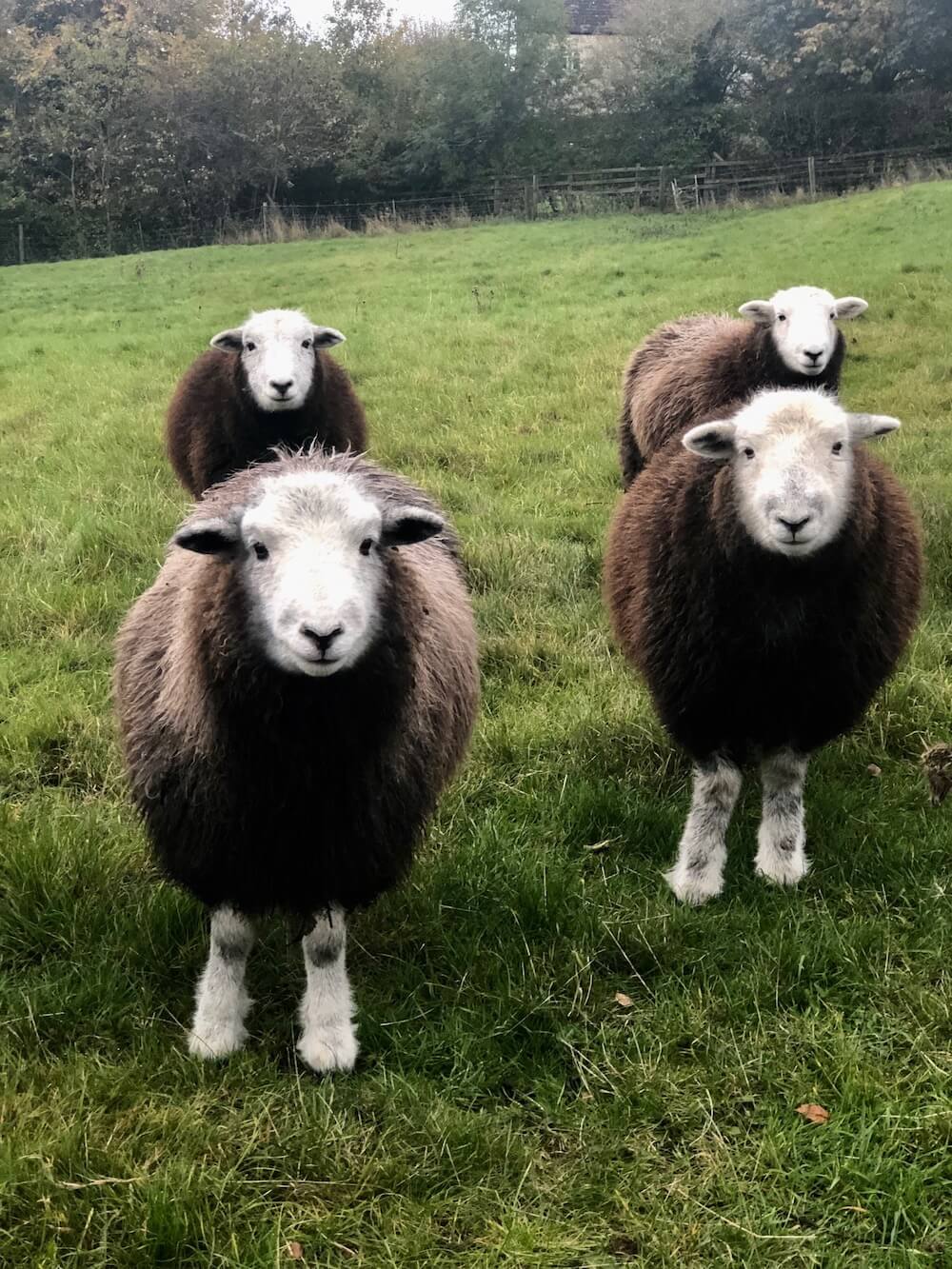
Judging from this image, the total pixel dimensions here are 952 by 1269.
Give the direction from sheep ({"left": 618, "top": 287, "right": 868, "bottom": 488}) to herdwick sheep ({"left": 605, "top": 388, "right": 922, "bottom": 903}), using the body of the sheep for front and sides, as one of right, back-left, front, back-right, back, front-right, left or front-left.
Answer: front-right

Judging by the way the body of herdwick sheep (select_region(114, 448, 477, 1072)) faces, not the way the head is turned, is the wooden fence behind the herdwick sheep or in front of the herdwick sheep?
behind

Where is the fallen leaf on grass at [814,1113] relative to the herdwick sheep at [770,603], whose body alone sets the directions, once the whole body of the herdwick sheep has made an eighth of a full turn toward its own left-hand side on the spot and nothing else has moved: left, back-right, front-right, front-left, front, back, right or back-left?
front-right

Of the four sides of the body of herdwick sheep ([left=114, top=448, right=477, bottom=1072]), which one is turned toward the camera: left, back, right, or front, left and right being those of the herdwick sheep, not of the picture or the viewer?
front

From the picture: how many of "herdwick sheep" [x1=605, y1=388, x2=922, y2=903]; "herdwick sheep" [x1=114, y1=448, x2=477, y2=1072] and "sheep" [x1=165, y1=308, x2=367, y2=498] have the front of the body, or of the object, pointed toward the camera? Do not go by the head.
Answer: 3

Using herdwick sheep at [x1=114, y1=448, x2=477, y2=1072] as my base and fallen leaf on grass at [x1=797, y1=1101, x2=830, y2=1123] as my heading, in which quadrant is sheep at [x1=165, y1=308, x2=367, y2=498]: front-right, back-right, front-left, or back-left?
back-left

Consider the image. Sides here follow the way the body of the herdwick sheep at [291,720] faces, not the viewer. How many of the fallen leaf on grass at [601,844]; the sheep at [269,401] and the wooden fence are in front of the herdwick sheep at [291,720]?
0

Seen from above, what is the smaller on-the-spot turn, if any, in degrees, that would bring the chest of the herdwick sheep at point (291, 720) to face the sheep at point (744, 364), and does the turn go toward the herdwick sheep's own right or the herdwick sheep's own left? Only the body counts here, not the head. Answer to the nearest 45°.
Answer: approximately 135° to the herdwick sheep's own left

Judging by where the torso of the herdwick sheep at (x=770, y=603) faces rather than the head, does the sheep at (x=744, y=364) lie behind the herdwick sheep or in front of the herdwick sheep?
behind

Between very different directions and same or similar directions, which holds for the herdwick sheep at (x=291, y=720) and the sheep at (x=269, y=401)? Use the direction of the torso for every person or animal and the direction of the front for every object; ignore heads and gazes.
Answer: same or similar directions

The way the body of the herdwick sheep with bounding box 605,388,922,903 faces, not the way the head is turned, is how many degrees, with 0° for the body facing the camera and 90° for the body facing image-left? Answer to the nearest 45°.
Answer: approximately 0°

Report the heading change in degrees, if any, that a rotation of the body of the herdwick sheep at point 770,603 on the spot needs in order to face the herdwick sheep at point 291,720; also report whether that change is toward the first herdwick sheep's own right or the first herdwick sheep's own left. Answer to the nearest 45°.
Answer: approximately 45° to the first herdwick sheep's own right

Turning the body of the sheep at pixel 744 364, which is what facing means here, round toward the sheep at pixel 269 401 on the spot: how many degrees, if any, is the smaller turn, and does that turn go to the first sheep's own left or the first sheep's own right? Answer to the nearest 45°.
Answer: approximately 135° to the first sheep's own right

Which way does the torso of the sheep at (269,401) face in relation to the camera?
toward the camera

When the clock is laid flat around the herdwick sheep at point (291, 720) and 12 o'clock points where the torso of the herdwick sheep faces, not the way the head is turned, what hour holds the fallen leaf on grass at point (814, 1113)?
The fallen leaf on grass is roughly at 10 o'clock from the herdwick sheep.

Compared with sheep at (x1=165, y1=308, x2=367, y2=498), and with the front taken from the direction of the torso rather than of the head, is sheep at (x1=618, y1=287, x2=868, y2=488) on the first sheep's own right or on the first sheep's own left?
on the first sheep's own left
